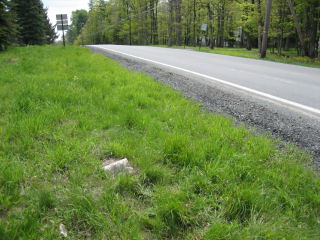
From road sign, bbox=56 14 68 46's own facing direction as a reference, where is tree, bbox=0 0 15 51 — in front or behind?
behind

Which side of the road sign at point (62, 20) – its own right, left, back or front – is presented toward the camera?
back
